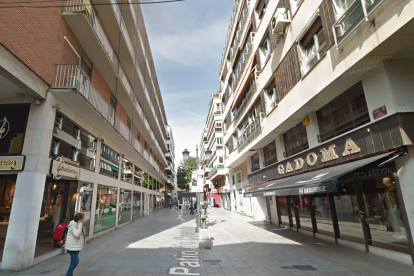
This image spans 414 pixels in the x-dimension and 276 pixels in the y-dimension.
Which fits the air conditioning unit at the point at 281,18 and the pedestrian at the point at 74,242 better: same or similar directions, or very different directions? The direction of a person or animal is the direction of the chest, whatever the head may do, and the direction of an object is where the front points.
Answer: very different directions

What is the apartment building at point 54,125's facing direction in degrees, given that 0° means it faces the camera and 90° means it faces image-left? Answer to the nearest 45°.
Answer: approximately 315°
